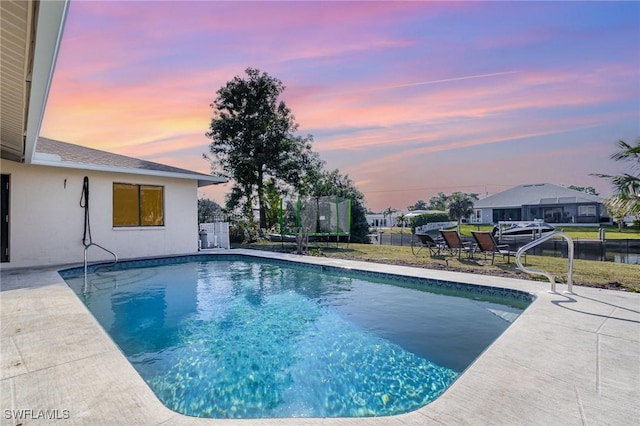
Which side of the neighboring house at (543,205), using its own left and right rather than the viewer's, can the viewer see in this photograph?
back

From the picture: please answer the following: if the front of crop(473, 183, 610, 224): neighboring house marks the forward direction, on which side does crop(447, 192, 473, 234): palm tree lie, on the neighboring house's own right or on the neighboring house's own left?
on the neighboring house's own left

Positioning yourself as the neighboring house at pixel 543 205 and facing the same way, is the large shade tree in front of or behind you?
behind
